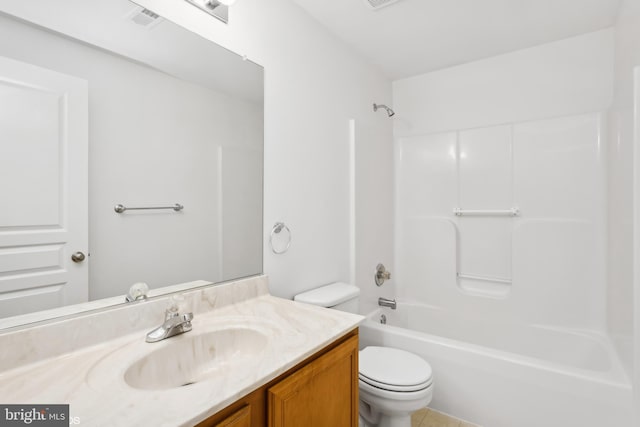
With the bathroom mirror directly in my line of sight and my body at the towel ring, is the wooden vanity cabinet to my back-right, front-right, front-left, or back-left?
front-left

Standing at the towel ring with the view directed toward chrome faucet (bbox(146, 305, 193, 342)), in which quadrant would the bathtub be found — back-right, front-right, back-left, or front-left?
back-left

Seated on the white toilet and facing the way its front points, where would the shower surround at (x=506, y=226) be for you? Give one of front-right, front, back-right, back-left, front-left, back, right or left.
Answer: left

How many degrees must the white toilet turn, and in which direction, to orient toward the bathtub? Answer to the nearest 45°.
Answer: approximately 45° to its left

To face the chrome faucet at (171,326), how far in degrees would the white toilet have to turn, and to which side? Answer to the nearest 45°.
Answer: approximately 90° to its right

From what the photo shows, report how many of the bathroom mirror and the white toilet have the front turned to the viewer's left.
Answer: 0

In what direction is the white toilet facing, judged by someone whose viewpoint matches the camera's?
facing the viewer and to the right of the viewer

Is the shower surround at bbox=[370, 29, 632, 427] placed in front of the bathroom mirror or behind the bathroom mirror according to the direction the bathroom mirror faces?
in front

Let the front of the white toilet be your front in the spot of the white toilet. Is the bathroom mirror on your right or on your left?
on your right

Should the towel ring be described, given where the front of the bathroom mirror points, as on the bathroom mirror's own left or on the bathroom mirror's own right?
on the bathroom mirror's own left
